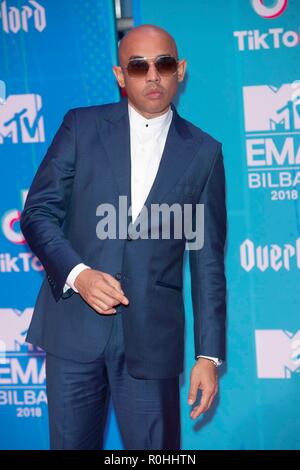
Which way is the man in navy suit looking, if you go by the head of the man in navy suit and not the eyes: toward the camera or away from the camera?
toward the camera

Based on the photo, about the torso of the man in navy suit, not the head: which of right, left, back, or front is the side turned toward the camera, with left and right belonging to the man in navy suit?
front
